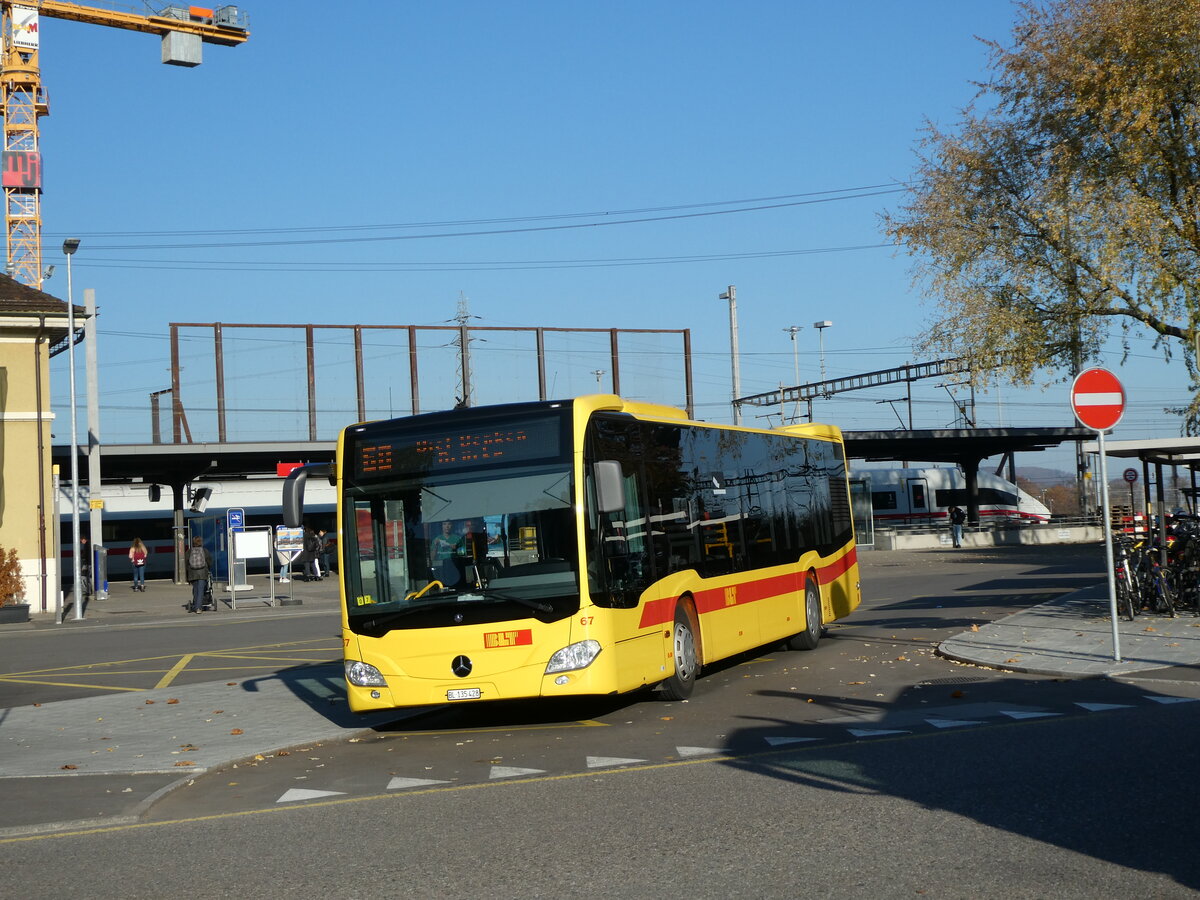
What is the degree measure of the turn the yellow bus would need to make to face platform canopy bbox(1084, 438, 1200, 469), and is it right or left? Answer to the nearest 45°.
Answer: approximately 180°

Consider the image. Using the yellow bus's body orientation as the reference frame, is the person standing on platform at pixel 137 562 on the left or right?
on its right

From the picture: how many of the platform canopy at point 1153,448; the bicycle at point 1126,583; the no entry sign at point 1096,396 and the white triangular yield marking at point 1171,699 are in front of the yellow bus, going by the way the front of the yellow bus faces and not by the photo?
0

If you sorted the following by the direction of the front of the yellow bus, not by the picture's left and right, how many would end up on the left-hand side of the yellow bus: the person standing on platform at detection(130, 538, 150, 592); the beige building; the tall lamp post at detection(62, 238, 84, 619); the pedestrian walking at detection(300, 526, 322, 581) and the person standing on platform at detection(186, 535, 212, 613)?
0

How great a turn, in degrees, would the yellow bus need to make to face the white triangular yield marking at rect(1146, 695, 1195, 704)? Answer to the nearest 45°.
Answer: approximately 135° to its left

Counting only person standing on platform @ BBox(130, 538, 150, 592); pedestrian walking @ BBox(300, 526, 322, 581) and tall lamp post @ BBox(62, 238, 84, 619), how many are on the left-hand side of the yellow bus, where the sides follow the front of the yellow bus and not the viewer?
0

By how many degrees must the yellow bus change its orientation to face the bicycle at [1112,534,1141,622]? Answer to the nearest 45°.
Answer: approximately 180°

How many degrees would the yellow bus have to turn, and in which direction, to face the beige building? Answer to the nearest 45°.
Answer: approximately 90° to its right

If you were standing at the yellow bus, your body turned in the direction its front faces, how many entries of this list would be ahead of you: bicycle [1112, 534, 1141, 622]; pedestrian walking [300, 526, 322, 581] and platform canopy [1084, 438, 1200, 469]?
0

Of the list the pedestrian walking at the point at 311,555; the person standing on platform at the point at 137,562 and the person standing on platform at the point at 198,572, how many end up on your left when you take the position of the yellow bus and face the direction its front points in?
0

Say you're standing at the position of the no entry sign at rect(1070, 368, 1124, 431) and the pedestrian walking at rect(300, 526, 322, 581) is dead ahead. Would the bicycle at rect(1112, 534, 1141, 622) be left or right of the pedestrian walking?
right

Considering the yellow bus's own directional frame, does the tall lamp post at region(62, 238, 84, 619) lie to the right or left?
on its right

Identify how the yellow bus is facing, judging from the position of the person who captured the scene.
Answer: facing the viewer and to the left of the viewer

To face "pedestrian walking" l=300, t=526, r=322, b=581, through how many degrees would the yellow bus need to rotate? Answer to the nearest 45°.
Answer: approximately 135° to its right

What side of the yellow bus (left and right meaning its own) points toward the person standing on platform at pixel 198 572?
right
